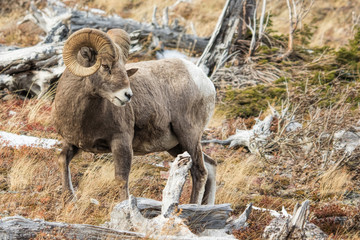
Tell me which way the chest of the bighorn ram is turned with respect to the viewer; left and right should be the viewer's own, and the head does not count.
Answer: facing the viewer and to the left of the viewer

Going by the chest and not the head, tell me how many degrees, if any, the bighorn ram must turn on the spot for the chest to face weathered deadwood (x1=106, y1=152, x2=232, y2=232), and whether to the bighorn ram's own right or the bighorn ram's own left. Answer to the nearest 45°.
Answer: approximately 45° to the bighorn ram's own left

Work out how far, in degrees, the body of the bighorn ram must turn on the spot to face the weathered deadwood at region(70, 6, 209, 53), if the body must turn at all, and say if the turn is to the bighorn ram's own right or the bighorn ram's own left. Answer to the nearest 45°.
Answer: approximately 135° to the bighorn ram's own right

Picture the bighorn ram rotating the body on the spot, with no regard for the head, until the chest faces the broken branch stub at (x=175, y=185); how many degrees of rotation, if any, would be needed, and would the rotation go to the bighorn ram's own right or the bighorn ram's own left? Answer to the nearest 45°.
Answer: approximately 45° to the bighorn ram's own left

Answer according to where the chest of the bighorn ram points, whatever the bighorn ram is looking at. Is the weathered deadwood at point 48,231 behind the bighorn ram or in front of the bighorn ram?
in front

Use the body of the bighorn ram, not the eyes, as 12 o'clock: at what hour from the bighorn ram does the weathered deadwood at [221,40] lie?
The weathered deadwood is roughly at 5 o'clock from the bighorn ram.

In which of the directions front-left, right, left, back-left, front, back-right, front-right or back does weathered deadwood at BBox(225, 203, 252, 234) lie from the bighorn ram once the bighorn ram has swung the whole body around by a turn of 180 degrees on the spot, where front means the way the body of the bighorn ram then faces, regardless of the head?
right
